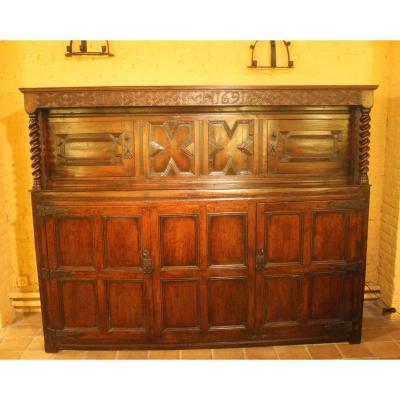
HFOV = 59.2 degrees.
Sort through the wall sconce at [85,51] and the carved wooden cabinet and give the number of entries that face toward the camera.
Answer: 2

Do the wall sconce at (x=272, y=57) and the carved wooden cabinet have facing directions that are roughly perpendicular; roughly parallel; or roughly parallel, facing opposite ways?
roughly parallel

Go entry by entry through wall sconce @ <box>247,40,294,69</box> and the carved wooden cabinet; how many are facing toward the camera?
2

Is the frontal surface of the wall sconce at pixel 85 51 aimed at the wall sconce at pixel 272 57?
no

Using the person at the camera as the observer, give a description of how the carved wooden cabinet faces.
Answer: facing the viewer

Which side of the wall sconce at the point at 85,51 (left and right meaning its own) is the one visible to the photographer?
front

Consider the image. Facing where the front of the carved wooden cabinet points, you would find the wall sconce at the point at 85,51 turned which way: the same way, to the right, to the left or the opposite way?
the same way

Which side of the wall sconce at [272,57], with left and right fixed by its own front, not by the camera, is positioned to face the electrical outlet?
right

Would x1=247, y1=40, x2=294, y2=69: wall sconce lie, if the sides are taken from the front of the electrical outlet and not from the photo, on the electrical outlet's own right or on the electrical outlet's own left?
on the electrical outlet's own left

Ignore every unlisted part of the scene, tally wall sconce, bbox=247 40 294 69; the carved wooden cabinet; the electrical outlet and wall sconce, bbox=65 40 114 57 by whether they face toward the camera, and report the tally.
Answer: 4

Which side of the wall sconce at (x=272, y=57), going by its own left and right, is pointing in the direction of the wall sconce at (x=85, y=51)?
right

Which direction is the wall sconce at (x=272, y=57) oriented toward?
toward the camera
